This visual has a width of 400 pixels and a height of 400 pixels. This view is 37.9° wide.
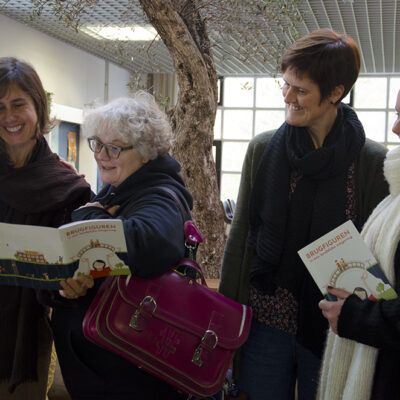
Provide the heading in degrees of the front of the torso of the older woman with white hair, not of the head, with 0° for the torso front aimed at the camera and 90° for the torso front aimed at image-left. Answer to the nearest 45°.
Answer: approximately 45°

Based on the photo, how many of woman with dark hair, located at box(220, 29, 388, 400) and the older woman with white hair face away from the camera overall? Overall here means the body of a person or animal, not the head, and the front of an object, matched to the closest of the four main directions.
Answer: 0

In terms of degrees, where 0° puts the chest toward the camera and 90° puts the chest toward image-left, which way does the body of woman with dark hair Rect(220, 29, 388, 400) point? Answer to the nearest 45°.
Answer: approximately 0°

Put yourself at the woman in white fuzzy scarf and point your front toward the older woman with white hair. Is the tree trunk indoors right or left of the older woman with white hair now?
right

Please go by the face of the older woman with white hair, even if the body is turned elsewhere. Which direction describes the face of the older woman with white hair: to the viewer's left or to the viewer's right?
to the viewer's left

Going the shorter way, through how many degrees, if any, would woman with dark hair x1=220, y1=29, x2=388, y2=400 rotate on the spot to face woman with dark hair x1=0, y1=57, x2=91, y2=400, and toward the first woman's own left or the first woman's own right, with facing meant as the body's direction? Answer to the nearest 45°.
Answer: approximately 90° to the first woman's own right
